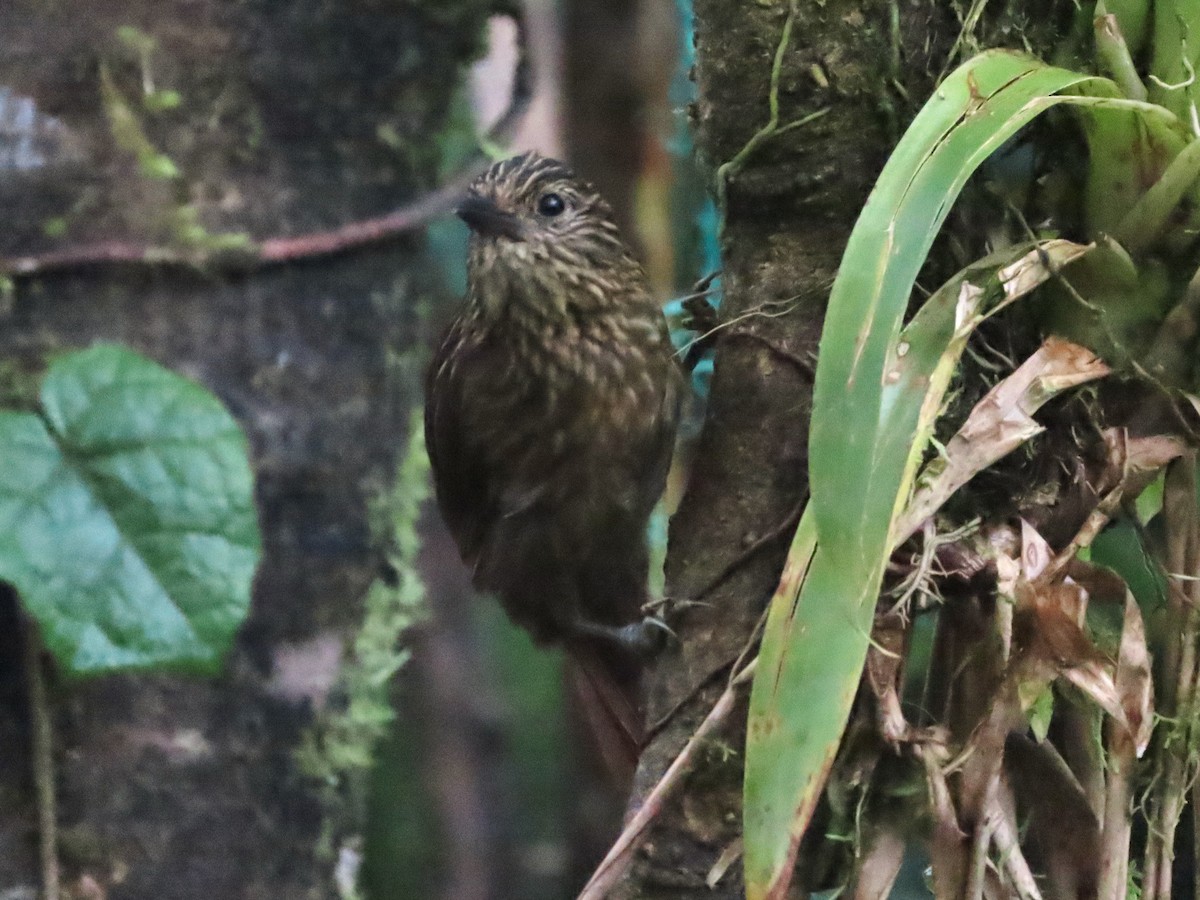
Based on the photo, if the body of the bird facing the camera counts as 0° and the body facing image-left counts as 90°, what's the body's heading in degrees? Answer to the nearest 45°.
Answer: approximately 45°
